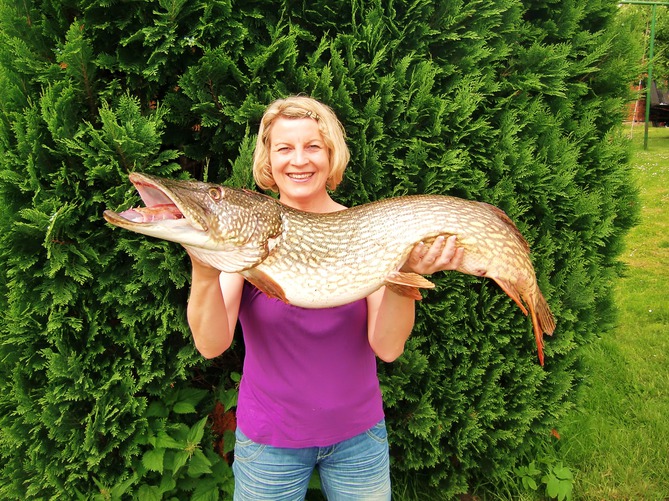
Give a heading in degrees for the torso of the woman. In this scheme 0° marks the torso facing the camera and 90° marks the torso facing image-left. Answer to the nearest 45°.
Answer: approximately 0°
